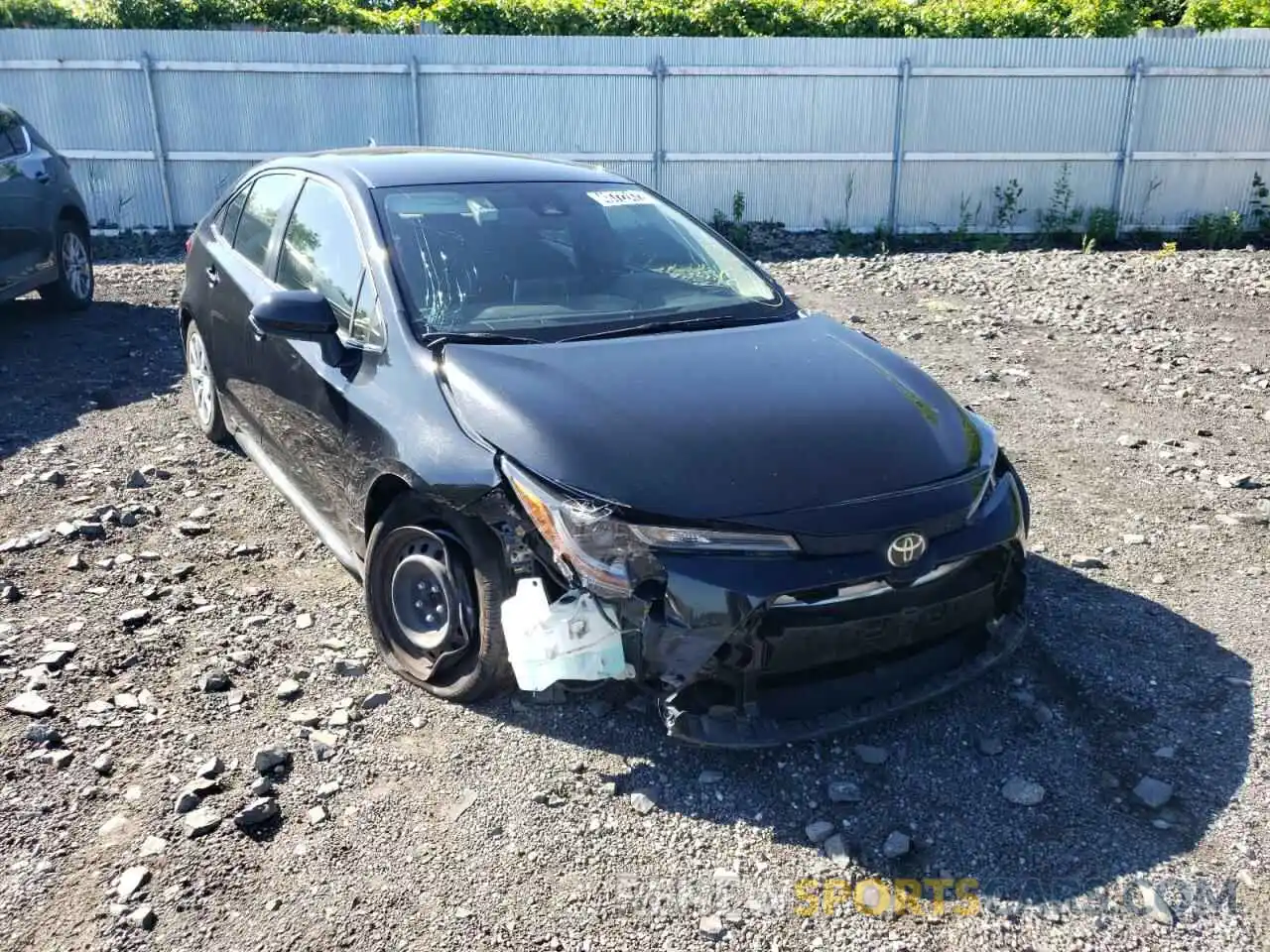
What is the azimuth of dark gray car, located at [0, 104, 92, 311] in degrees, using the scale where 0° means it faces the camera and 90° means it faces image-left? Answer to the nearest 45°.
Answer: approximately 45°

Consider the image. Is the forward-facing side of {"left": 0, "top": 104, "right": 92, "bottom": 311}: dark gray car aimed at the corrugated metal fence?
no

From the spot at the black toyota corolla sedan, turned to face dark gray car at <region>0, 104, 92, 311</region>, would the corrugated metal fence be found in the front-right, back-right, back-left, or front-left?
front-right

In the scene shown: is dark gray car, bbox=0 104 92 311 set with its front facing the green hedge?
no

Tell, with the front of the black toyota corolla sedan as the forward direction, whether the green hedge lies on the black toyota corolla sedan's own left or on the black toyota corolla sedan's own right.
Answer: on the black toyota corolla sedan's own left

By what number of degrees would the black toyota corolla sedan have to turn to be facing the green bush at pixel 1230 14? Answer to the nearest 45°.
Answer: approximately 90° to its left

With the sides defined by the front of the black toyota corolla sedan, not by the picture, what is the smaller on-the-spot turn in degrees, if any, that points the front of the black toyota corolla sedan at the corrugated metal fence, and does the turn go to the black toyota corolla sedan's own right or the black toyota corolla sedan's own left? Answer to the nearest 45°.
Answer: approximately 135° to the black toyota corolla sedan's own left

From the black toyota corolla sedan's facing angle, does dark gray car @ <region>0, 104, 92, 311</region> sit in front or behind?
behind

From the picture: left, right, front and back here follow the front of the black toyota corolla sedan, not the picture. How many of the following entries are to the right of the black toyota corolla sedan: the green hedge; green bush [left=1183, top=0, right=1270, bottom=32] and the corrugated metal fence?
0
